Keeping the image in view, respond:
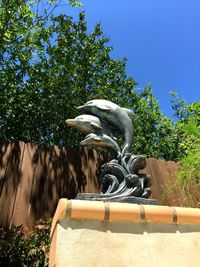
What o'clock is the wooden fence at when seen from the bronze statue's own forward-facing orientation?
The wooden fence is roughly at 2 o'clock from the bronze statue.

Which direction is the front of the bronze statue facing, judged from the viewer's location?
facing to the left of the viewer

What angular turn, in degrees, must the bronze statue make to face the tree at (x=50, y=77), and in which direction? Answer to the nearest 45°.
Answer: approximately 90° to its right
